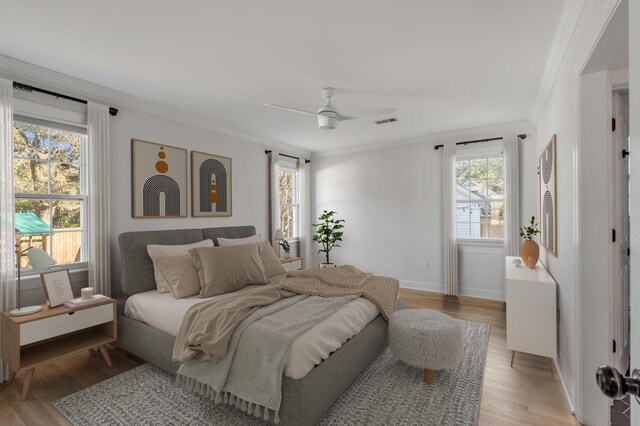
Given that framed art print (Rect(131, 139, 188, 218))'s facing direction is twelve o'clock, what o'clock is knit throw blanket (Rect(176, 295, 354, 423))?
The knit throw blanket is roughly at 1 o'clock from the framed art print.

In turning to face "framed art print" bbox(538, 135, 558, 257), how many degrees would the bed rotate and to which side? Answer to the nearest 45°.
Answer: approximately 45° to its left

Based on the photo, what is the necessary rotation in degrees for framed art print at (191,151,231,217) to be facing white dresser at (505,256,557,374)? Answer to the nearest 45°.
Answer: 0° — it already faces it

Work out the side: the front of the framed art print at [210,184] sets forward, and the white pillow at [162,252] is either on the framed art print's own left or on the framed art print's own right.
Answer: on the framed art print's own right

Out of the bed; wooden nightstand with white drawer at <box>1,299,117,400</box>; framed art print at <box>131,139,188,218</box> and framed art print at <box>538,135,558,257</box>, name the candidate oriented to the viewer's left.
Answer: framed art print at <box>538,135,558,257</box>

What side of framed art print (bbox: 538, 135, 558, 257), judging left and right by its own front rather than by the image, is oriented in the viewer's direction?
left

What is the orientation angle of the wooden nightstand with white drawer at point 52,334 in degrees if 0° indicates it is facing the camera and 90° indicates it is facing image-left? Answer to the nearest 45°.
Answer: approximately 315°

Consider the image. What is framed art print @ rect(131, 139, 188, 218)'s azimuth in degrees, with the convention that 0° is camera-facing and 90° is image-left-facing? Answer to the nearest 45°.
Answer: approximately 315°

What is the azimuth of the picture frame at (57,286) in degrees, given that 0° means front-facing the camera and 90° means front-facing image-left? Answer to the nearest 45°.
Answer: approximately 315°

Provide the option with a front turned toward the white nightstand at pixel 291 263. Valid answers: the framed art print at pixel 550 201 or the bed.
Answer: the framed art print
